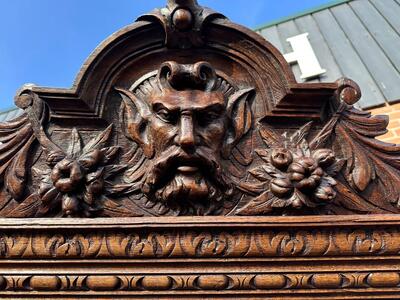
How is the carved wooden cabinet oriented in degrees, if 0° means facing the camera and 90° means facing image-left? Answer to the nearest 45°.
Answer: approximately 0°
